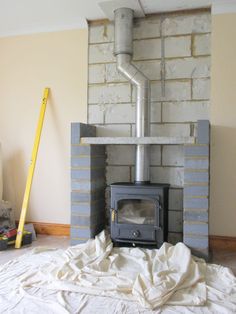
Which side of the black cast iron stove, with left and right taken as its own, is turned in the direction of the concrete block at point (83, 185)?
right

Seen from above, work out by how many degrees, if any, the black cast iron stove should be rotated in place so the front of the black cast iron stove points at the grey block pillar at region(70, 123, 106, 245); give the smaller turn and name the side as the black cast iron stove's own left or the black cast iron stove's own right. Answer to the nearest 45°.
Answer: approximately 90° to the black cast iron stove's own right

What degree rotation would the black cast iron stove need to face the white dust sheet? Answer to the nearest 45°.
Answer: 0° — it already faces it

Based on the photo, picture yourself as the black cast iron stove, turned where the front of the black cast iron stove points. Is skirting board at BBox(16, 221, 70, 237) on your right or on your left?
on your right

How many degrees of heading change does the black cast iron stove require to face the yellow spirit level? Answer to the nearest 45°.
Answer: approximately 90° to its right

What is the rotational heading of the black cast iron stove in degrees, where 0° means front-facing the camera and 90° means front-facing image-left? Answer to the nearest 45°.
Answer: approximately 0°
